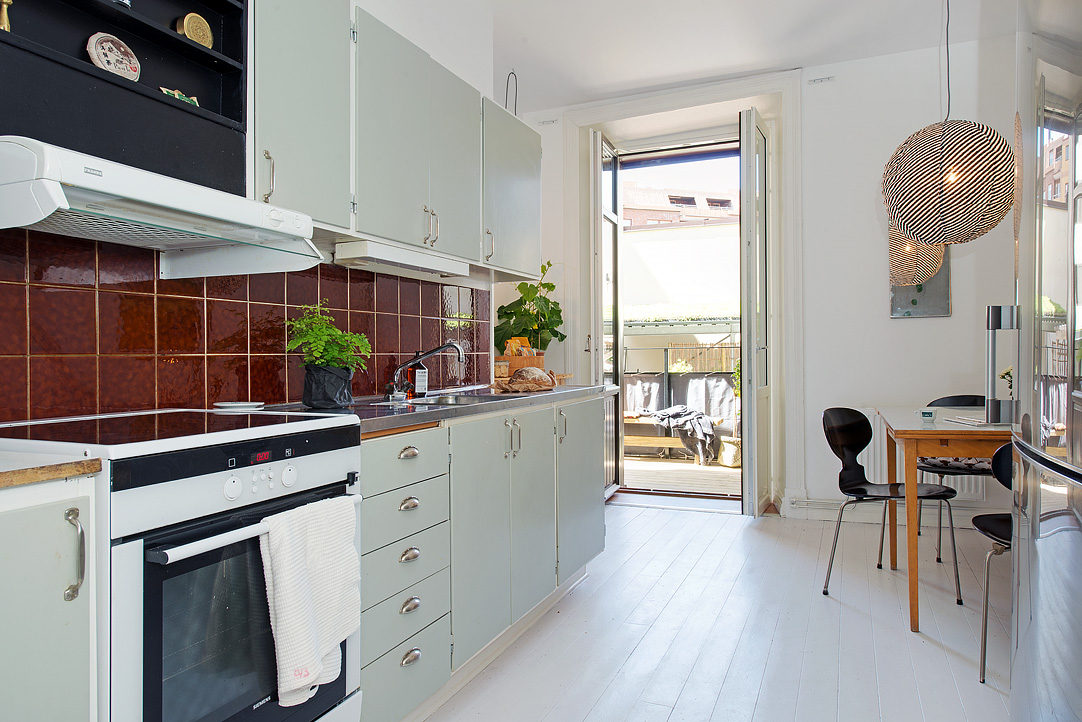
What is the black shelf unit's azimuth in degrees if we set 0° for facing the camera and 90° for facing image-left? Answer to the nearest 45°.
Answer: approximately 315°

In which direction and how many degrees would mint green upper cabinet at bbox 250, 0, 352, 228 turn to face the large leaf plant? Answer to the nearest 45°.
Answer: approximately 90° to its left

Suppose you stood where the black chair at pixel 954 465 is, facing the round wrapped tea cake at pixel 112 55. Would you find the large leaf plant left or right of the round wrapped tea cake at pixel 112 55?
right

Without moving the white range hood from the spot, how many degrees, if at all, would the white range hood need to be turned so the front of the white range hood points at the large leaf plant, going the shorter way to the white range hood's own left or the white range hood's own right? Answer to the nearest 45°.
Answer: approximately 90° to the white range hood's own left

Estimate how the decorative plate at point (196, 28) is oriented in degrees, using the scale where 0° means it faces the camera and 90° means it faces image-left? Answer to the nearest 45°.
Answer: approximately 315°

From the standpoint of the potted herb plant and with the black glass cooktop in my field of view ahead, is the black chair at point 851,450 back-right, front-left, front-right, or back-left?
back-left

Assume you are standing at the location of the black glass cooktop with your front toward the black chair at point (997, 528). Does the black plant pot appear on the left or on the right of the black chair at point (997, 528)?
left

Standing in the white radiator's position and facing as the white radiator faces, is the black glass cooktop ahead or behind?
ahead
